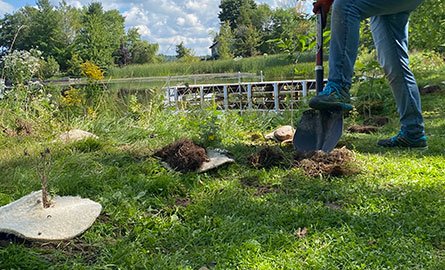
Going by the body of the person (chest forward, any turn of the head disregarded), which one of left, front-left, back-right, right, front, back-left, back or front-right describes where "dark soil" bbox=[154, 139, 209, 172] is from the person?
front-left

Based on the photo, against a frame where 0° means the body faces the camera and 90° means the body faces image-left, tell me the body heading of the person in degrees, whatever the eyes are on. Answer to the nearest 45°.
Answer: approximately 90°

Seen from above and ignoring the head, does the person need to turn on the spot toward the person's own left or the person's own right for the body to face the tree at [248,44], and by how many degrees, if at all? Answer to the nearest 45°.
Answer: approximately 90° to the person's own right

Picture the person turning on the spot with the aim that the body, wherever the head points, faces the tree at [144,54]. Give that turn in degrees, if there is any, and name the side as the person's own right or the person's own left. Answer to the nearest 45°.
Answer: approximately 45° to the person's own right

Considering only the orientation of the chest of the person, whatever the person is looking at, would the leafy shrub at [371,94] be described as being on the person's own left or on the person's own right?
on the person's own right

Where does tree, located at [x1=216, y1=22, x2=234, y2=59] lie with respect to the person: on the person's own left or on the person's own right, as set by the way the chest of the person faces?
on the person's own right

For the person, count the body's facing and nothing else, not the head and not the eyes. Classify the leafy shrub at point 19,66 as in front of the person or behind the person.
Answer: in front

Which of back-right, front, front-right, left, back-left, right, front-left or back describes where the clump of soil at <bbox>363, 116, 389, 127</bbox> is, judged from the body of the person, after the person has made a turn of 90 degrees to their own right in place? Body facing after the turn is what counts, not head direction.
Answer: front

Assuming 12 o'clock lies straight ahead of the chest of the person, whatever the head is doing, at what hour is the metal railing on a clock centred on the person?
The metal railing is roughly at 2 o'clock from the person.
